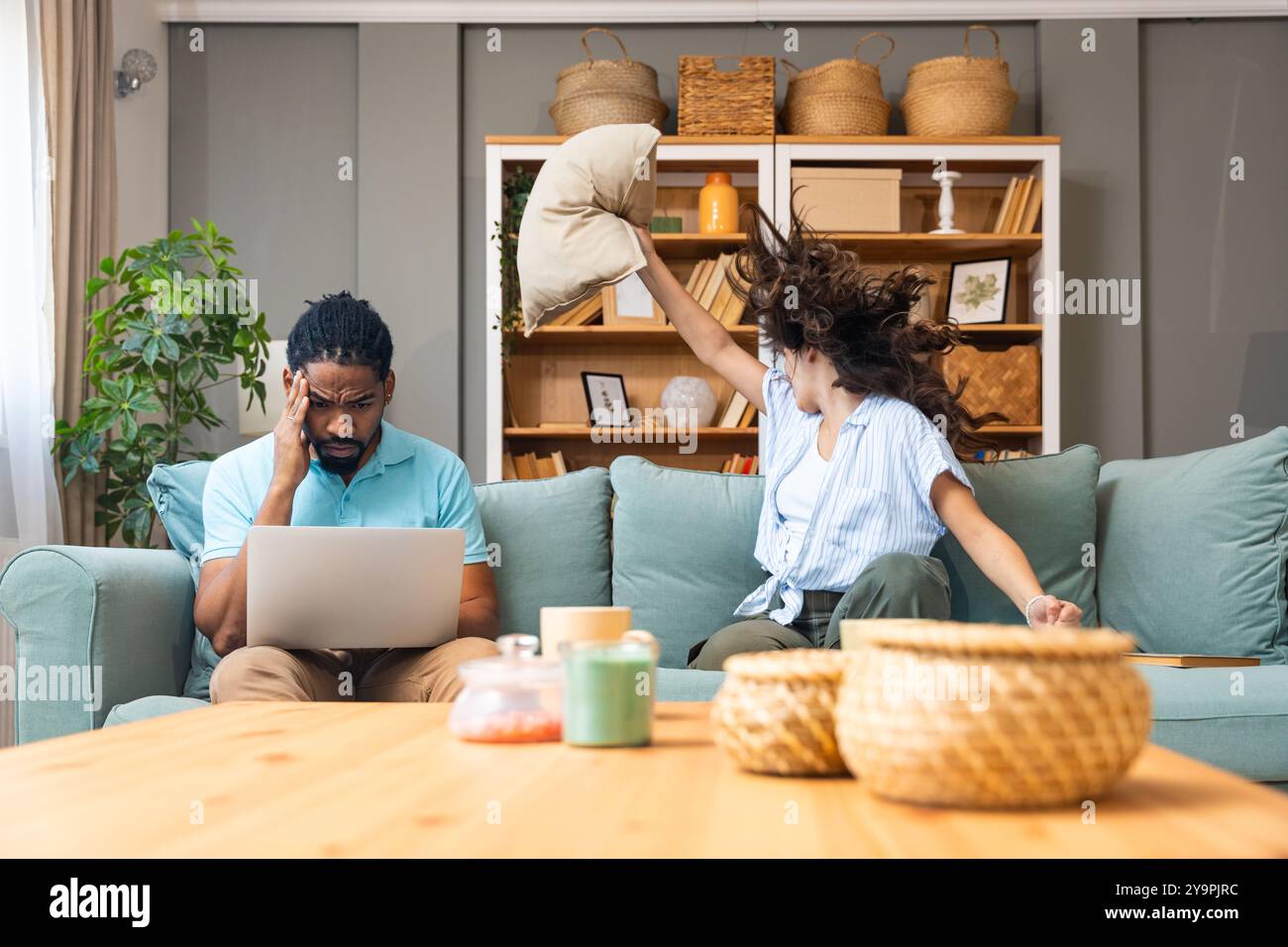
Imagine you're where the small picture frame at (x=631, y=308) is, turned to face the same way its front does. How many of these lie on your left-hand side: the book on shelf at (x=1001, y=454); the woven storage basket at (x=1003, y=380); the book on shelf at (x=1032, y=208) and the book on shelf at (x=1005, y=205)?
4

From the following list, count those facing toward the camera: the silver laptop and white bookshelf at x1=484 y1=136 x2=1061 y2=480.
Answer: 1

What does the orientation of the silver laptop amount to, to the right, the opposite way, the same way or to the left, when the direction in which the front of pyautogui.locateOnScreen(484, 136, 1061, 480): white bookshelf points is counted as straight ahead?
the opposite way

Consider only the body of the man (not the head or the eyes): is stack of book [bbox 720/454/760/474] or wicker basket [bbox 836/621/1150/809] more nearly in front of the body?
the wicker basket

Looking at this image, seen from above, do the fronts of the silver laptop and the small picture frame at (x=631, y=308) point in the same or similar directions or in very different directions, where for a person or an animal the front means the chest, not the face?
very different directions

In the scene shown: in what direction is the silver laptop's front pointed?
away from the camera

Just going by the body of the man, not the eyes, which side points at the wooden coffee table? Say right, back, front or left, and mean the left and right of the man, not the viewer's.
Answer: front

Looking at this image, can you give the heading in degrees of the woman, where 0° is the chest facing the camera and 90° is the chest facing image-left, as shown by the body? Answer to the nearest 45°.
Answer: approximately 45°

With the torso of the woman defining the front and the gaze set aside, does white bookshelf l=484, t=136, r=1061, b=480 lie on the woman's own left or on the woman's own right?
on the woman's own right
